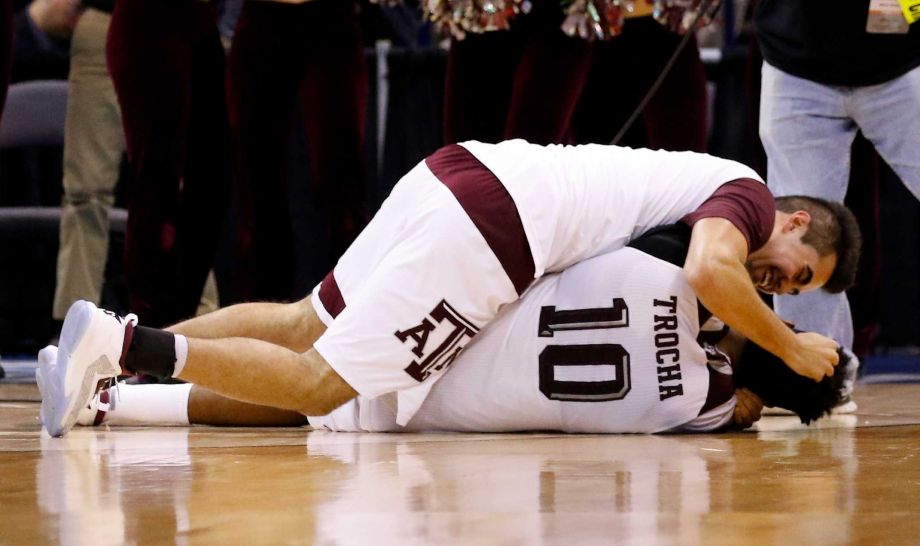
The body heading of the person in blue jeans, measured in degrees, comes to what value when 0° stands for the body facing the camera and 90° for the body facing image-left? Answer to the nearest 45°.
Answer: approximately 0°

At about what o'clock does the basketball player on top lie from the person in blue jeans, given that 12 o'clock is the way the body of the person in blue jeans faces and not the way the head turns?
The basketball player on top is roughly at 1 o'clock from the person in blue jeans.
